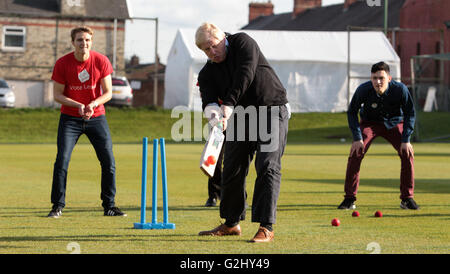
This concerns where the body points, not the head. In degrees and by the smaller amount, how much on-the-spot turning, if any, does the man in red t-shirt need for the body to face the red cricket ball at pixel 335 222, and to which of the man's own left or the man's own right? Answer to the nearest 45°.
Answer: approximately 90° to the man's own left

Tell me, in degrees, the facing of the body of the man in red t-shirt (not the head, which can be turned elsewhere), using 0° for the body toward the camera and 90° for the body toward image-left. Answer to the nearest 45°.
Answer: approximately 0°

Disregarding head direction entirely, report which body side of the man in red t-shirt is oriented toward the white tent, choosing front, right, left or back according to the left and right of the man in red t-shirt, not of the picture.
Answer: back

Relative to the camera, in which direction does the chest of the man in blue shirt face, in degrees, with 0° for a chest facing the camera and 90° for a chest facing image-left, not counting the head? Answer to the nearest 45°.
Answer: approximately 0°

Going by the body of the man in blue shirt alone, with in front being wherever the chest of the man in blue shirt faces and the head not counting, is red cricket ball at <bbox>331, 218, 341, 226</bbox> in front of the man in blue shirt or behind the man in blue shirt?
in front

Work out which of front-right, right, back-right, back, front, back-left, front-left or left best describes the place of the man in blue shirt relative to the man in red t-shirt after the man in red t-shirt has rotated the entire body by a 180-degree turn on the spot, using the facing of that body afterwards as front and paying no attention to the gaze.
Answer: right

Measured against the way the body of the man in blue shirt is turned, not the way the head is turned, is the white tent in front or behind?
behind

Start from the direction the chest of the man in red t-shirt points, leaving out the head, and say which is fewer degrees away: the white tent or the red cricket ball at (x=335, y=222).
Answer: the red cricket ball
